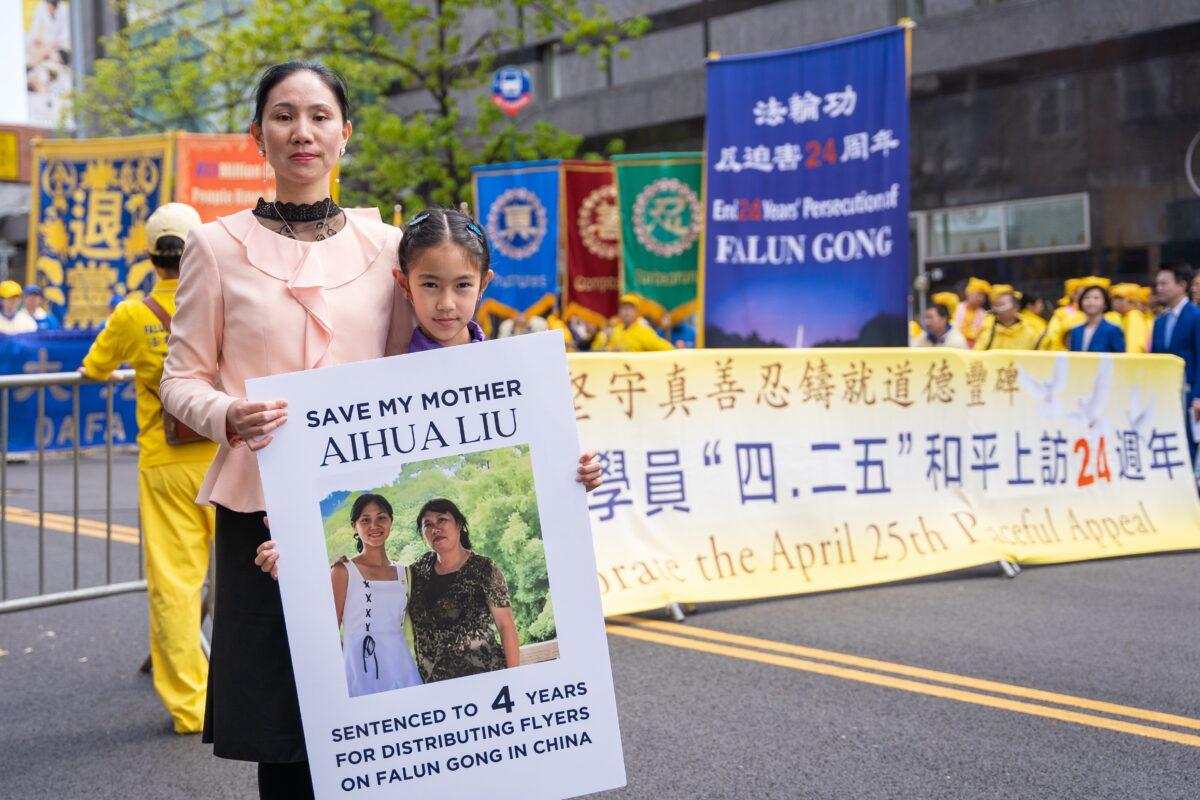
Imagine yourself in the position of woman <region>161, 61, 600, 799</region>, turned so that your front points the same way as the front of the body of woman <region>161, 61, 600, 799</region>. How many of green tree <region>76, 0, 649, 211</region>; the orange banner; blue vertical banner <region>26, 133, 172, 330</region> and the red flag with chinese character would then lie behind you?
4

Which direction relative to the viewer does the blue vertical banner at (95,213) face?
toward the camera

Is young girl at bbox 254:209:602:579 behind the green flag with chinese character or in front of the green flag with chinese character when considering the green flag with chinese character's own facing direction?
in front

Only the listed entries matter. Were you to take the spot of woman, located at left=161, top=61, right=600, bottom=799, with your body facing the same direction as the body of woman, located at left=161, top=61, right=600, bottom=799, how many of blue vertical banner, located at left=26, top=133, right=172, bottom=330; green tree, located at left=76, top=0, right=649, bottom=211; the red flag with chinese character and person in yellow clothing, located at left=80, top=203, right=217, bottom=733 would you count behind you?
4

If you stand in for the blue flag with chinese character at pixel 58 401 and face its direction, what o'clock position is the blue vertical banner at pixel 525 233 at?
The blue vertical banner is roughly at 9 o'clock from the blue flag with chinese character.

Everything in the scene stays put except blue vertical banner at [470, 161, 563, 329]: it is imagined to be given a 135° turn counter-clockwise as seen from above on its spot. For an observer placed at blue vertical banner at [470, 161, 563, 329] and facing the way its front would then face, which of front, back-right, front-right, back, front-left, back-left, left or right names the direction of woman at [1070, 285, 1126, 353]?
right

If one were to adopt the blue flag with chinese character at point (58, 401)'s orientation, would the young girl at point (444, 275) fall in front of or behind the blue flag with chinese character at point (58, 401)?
in front

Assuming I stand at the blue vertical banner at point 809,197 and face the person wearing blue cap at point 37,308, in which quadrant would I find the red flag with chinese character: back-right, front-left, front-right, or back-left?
front-right

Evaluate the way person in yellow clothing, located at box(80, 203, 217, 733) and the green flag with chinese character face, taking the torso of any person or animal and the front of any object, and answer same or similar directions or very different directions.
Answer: very different directions

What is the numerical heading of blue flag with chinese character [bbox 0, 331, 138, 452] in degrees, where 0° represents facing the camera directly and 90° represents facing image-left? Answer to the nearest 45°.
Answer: approximately 0°

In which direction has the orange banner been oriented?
toward the camera

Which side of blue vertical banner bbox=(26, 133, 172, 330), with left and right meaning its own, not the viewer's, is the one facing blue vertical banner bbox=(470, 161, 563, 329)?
left

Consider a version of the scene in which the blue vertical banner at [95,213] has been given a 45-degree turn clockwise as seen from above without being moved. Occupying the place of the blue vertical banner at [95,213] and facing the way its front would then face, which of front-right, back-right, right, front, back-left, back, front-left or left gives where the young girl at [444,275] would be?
front-left

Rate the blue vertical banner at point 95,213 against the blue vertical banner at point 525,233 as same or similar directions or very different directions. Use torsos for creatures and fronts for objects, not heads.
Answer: same or similar directions

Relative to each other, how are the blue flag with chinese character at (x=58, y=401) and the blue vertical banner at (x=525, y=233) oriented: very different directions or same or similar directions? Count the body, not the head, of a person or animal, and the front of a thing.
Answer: same or similar directions

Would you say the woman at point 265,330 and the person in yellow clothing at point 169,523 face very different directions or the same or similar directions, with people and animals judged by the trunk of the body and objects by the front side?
very different directions

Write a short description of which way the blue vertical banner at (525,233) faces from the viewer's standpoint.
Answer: facing the viewer

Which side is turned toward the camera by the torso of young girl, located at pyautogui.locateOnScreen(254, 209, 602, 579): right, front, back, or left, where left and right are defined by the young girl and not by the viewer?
front

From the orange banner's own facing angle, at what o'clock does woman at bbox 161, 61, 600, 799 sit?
The woman is roughly at 12 o'clock from the orange banner.
